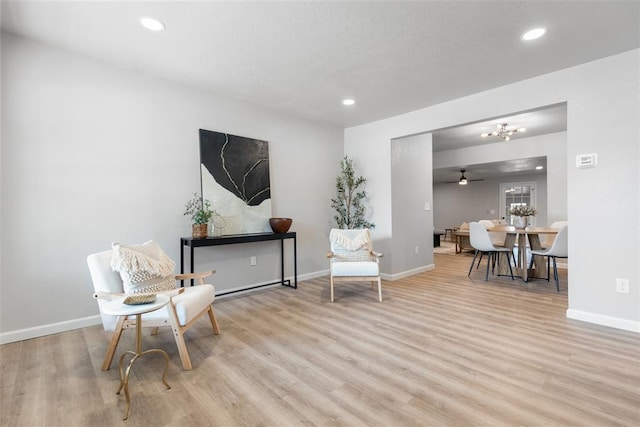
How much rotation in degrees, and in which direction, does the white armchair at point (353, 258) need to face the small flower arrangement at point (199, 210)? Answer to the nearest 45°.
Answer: approximately 90° to its right

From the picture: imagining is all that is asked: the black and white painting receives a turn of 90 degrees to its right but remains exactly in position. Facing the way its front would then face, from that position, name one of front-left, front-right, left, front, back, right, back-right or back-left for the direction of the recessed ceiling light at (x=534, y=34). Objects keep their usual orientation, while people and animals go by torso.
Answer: left

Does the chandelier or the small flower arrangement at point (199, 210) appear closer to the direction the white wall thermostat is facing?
the small flower arrangement

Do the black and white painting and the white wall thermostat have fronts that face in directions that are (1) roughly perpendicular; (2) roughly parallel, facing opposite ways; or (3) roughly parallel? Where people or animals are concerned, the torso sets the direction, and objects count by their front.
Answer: roughly perpendicular

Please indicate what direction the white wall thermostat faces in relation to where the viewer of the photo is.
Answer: facing the viewer

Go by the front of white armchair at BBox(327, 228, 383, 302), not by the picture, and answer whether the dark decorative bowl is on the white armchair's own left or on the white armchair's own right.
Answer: on the white armchair's own right

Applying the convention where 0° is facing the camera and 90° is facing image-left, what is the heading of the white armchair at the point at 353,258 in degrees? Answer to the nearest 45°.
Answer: approximately 0°

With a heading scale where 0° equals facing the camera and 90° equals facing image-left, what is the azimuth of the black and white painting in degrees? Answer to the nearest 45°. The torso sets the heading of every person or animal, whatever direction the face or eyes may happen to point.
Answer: approximately 315°

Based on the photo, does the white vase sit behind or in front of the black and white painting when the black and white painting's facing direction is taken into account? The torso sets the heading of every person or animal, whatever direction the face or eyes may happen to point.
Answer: in front

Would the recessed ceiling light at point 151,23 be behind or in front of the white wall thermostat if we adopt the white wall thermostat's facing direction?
in front

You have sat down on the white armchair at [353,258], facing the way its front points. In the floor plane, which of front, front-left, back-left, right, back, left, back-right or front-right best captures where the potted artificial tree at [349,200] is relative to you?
back

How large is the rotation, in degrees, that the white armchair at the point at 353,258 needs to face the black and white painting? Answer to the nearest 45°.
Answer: approximately 90° to its right

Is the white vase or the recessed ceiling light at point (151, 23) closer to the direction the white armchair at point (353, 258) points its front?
the recessed ceiling light
